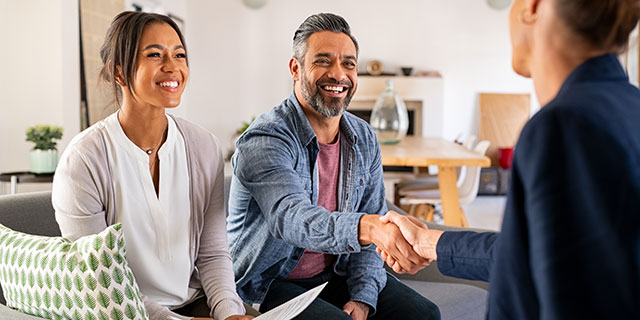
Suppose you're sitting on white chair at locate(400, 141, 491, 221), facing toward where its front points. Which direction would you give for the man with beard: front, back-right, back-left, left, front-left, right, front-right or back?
left

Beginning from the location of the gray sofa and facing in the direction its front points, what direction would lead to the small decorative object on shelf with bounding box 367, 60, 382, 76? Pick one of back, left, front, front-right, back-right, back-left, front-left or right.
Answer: back

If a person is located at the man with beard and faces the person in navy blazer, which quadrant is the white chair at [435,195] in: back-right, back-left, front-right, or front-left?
back-left

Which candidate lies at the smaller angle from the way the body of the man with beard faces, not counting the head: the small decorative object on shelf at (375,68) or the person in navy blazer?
the person in navy blazer

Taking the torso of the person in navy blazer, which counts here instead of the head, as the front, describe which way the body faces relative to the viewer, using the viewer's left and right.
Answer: facing away from the viewer and to the left of the viewer

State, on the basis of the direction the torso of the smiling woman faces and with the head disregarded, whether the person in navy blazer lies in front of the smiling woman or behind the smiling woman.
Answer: in front

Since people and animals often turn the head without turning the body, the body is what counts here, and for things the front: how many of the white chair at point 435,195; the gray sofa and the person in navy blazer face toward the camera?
1

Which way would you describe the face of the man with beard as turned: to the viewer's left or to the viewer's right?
to the viewer's right

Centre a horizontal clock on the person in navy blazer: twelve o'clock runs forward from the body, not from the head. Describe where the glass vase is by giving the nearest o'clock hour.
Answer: The glass vase is roughly at 1 o'clock from the person in navy blazer.

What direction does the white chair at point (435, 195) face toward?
to the viewer's left

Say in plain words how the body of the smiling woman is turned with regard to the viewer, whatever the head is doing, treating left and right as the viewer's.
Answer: facing the viewer and to the right of the viewer

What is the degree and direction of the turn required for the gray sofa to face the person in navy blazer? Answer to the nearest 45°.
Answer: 0° — it already faces them

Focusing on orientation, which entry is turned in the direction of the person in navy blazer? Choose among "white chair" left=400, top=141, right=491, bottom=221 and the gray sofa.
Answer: the gray sofa

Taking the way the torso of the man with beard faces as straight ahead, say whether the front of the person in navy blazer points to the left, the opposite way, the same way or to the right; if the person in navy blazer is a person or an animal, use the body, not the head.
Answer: the opposite way

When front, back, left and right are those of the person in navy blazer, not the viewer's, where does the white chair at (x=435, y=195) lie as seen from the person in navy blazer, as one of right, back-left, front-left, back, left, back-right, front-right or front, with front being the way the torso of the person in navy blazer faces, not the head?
front-right

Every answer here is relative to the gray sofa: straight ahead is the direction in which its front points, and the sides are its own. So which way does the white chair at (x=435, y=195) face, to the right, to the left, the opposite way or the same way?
to the right

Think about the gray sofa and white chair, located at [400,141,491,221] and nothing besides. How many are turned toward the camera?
1

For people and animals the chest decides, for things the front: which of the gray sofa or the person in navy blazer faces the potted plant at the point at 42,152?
the person in navy blazer
